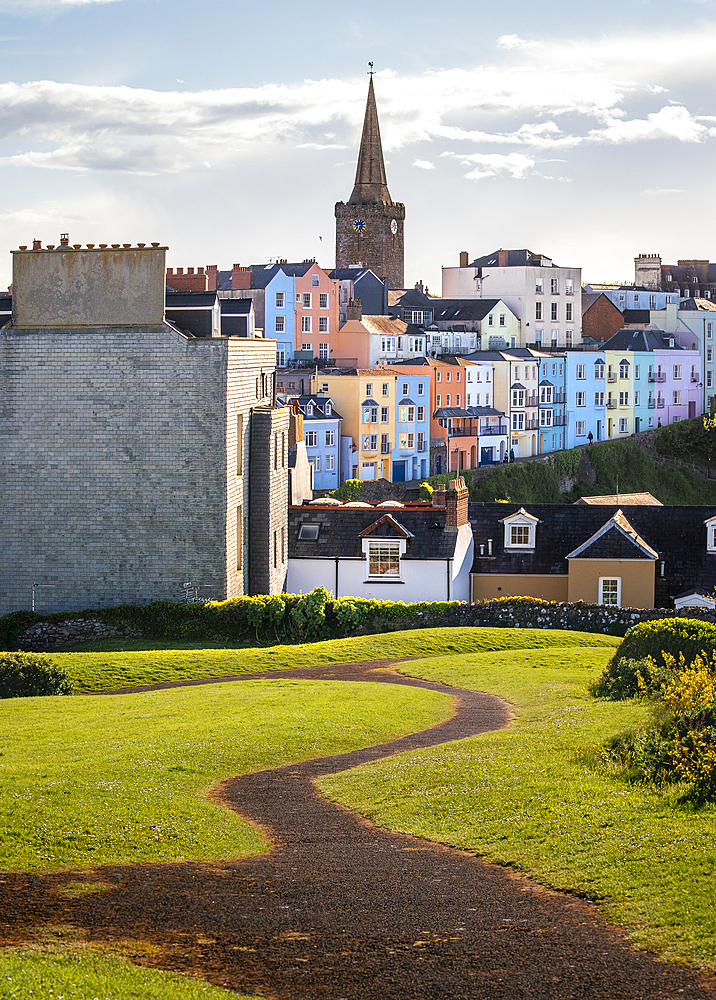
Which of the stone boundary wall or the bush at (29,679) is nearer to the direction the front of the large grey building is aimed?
the stone boundary wall

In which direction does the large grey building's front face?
to the viewer's right

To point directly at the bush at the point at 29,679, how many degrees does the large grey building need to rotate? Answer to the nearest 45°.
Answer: approximately 90° to its right
